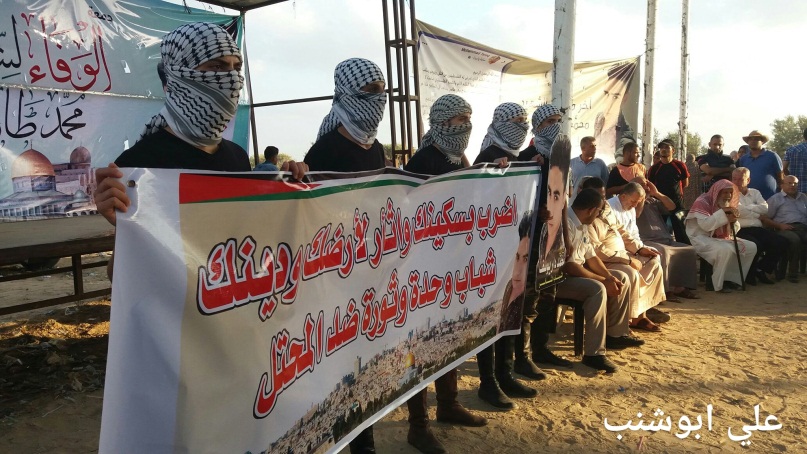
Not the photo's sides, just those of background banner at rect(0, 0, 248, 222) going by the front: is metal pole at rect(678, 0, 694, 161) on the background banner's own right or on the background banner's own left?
on the background banner's own left

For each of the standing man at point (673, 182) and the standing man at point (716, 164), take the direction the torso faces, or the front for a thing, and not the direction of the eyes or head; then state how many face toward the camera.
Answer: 2

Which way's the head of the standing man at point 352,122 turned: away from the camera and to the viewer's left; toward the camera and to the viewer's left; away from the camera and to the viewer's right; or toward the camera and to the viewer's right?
toward the camera and to the viewer's right

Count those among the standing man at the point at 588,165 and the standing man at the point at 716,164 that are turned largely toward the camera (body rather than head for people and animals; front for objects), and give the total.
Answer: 2

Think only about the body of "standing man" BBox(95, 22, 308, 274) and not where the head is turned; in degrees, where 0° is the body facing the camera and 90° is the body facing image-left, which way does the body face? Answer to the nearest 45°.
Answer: approximately 315°

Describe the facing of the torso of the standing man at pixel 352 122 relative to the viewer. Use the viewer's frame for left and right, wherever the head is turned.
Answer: facing the viewer and to the right of the viewer

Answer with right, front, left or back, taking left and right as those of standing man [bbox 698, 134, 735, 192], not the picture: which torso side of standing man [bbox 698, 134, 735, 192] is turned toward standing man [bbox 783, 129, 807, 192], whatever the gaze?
left

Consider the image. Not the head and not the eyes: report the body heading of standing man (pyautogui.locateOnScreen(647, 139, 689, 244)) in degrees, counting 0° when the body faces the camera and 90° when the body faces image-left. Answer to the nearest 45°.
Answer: approximately 0°

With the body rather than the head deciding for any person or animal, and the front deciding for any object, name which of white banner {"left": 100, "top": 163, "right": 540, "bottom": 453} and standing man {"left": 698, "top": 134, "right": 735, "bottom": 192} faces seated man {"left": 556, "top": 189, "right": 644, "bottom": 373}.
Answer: the standing man

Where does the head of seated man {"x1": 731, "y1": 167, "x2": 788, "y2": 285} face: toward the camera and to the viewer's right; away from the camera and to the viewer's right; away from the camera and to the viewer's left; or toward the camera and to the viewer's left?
toward the camera and to the viewer's left

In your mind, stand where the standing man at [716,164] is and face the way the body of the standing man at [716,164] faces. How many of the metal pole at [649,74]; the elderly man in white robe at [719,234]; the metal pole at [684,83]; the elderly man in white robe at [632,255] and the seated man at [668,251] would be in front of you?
3

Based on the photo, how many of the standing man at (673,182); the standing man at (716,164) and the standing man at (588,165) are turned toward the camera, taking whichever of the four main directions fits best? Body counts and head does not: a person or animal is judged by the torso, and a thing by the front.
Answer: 3
